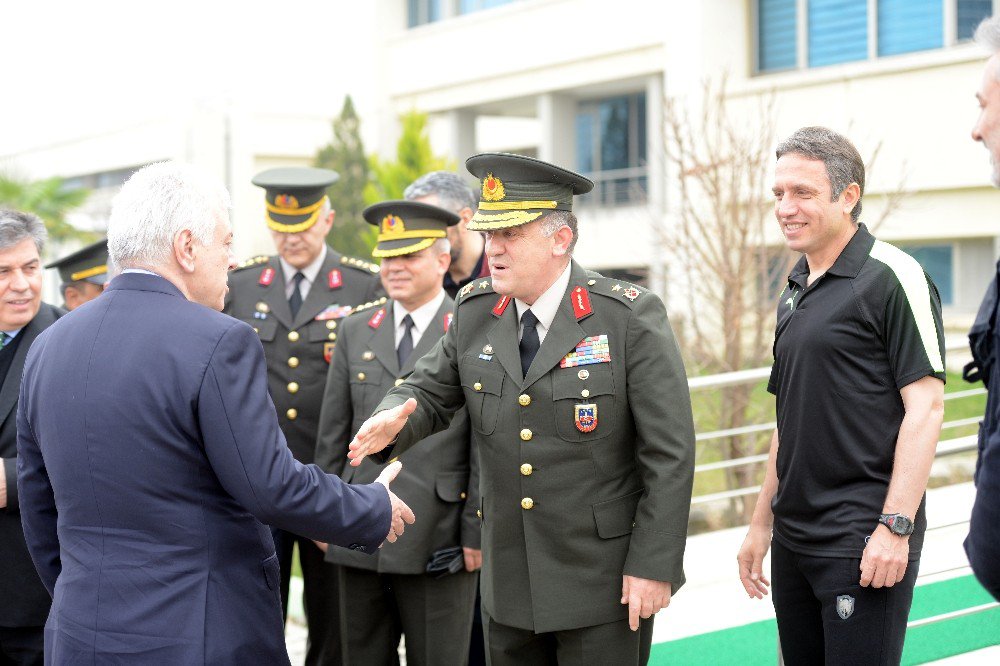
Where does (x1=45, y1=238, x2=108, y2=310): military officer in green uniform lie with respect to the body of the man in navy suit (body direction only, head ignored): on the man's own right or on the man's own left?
on the man's own left

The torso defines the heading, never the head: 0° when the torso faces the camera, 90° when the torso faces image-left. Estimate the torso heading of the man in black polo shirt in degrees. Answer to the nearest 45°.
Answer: approximately 45°

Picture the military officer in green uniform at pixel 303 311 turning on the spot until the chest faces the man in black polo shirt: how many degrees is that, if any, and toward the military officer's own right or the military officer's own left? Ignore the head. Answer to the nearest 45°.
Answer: approximately 45° to the military officer's own left

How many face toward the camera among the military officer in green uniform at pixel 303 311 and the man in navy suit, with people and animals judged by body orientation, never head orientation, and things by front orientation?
1

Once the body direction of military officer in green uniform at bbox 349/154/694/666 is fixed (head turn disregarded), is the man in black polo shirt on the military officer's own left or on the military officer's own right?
on the military officer's own left

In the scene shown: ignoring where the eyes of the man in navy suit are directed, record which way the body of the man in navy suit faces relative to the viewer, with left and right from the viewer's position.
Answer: facing away from the viewer and to the right of the viewer

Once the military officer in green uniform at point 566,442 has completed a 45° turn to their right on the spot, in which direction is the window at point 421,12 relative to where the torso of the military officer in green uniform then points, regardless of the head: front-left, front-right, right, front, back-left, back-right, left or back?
right

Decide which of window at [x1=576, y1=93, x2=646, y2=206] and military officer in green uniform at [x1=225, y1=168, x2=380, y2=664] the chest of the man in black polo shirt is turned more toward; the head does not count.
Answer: the military officer in green uniform

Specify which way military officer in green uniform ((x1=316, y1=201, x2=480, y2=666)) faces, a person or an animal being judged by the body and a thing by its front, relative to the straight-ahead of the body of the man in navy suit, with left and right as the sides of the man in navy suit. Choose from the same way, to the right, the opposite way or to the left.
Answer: the opposite way

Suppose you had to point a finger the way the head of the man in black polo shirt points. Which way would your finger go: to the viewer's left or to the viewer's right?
to the viewer's left
